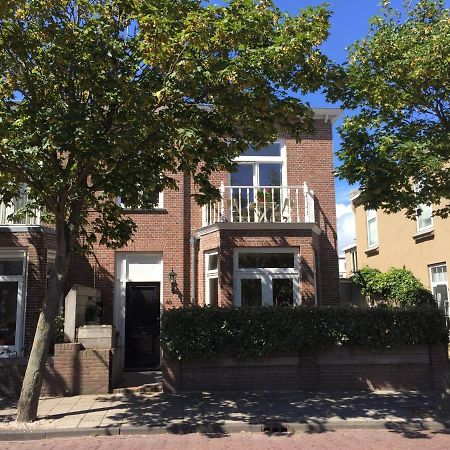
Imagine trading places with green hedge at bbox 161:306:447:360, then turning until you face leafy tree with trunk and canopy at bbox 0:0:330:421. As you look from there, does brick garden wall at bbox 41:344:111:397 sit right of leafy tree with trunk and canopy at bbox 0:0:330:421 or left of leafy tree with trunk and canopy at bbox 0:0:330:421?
right

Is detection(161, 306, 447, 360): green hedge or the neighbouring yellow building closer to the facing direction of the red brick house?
the green hedge

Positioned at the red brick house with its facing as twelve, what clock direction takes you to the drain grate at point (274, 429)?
The drain grate is roughly at 12 o'clock from the red brick house.

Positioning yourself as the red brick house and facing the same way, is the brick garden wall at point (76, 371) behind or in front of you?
in front

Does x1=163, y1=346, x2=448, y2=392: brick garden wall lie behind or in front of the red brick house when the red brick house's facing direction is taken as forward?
in front

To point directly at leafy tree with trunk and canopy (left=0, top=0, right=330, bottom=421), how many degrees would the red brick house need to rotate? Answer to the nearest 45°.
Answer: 0° — it already faces it

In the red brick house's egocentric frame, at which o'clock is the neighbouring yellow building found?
The neighbouring yellow building is roughly at 8 o'clock from the red brick house.

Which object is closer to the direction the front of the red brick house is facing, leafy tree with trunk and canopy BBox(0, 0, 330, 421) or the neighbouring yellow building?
the leafy tree with trunk and canopy

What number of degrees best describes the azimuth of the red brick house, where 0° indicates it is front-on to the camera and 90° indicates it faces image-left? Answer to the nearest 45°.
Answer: approximately 0°
